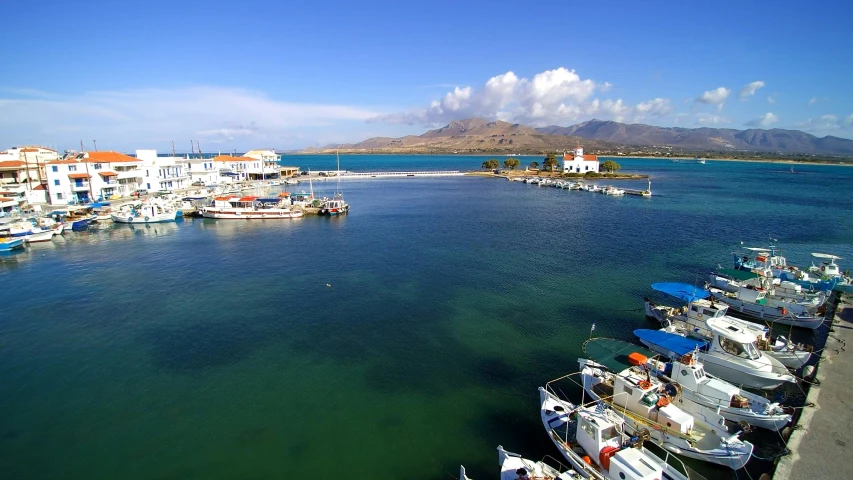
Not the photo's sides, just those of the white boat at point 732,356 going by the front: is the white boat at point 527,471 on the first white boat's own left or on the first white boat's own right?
on the first white boat's own right

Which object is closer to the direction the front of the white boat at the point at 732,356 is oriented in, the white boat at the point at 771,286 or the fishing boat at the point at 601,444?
the fishing boat

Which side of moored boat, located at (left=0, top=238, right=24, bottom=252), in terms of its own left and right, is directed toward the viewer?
right

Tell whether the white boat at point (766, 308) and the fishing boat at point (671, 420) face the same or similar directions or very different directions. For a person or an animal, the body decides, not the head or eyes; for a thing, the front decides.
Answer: same or similar directions

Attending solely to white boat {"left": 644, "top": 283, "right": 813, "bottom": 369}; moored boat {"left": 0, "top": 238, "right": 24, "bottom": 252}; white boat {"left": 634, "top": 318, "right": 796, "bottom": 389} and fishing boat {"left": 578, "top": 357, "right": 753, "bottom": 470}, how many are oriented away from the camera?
0

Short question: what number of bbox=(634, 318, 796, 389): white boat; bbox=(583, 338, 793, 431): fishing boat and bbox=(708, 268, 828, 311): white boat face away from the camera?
0

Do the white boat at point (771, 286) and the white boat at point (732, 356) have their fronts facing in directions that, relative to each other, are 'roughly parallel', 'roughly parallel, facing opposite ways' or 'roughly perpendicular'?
roughly parallel
